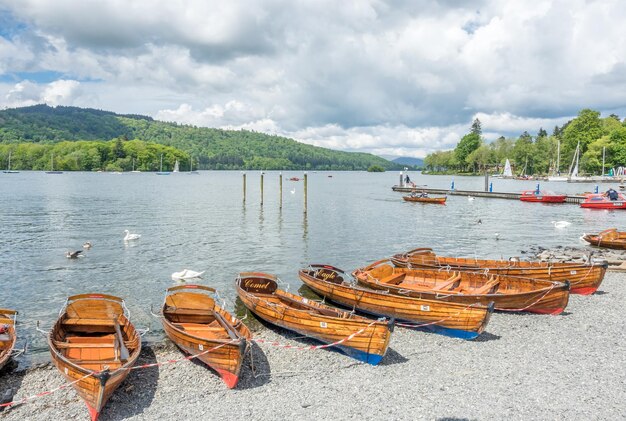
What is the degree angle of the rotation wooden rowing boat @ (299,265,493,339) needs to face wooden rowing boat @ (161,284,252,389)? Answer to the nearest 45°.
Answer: approximately 90° to its right

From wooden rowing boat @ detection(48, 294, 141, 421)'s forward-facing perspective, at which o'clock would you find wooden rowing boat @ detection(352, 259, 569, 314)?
wooden rowing boat @ detection(352, 259, 569, 314) is roughly at 9 o'clock from wooden rowing boat @ detection(48, 294, 141, 421).

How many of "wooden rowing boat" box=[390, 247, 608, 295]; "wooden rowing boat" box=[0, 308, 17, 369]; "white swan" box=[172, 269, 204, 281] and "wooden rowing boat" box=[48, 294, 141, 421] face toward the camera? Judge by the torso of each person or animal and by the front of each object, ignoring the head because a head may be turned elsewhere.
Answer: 2

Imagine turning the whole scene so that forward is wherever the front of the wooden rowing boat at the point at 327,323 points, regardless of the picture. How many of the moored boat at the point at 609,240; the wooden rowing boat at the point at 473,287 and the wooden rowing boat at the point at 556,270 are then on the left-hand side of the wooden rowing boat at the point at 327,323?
3

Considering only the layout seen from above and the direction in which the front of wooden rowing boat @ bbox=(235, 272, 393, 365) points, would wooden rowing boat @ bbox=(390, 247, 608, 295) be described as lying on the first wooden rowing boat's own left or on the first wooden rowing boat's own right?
on the first wooden rowing boat's own left

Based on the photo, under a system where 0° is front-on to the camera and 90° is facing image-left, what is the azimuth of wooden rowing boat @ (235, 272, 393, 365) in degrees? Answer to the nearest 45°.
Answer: approximately 315°

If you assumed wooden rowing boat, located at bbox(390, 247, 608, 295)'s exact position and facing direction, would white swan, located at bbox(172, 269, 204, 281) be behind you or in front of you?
behind

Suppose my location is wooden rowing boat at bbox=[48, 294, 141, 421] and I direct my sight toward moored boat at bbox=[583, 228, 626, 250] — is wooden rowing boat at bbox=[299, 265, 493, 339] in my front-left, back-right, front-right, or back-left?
front-right

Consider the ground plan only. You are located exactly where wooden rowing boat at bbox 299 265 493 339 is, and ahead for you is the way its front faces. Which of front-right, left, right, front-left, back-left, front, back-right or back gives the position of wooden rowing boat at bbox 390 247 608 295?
left

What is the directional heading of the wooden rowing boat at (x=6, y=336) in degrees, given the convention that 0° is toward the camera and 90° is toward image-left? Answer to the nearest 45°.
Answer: approximately 0°

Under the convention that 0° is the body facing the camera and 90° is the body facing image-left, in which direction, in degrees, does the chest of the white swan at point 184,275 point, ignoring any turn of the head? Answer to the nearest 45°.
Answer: approximately 90°

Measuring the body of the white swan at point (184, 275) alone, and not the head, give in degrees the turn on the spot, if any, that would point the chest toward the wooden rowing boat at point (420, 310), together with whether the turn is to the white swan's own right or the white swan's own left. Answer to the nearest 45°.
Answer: approximately 135° to the white swan's own left

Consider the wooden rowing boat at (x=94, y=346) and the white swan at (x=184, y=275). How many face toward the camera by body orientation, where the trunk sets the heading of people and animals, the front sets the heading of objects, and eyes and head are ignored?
1

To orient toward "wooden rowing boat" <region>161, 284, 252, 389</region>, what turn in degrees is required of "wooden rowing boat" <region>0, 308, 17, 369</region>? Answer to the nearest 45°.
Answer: approximately 45° to its left

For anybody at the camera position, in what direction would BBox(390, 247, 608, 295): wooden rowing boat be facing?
facing to the right of the viewer

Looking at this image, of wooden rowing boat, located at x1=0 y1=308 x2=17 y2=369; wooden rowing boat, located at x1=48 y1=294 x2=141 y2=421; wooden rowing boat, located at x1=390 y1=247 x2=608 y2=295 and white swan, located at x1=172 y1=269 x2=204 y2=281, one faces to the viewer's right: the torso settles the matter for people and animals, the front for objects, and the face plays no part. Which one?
wooden rowing boat, located at x1=390 y1=247 x2=608 y2=295

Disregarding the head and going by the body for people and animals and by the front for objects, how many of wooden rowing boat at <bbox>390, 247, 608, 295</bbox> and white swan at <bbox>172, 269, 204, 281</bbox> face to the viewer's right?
1

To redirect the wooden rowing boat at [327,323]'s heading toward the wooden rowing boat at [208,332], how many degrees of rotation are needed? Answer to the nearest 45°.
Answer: approximately 135° to its right
